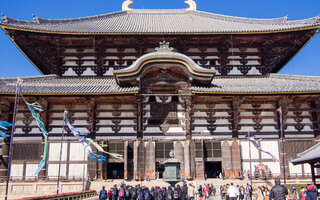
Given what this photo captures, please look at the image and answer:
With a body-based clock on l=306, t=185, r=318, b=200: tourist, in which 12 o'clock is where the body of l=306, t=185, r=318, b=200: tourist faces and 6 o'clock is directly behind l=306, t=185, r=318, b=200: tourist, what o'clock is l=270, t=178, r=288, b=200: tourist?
l=270, t=178, r=288, b=200: tourist is roughly at 8 o'clock from l=306, t=185, r=318, b=200: tourist.

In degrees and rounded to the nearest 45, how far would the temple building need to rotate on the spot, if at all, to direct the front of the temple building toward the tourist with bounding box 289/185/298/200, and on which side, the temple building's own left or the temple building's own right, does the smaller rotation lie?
approximately 45° to the temple building's own left

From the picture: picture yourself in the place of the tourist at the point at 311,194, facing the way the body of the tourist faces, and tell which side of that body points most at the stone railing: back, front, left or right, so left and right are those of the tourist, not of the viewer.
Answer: left

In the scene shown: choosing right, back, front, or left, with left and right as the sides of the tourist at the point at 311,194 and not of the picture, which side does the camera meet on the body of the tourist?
back

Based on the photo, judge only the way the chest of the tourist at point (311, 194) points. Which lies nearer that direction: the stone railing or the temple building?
the temple building

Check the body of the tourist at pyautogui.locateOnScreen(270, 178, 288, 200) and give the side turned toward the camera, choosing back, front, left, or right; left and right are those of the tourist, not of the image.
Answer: back

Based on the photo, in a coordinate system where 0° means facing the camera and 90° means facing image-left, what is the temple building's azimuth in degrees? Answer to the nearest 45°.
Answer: approximately 0°
